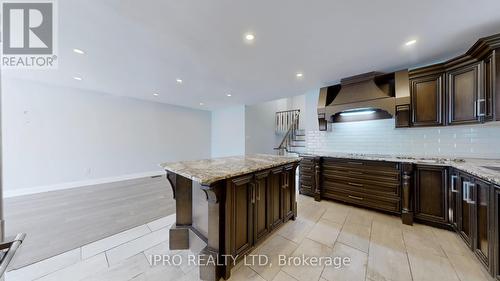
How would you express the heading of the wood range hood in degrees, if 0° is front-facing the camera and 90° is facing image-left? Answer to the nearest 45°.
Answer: approximately 45°

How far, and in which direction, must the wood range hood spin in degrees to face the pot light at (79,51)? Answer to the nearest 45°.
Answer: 0° — it already faces it

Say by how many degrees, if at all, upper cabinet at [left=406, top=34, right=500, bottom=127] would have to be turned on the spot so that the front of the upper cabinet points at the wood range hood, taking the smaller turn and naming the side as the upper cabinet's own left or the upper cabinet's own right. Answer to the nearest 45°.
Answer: approximately 45° to the upper cabinet's own right

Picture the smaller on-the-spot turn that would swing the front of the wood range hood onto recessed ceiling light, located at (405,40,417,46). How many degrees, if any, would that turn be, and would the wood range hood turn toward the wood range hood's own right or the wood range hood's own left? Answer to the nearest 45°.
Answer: approximately 90° to the wood range hood's own left
